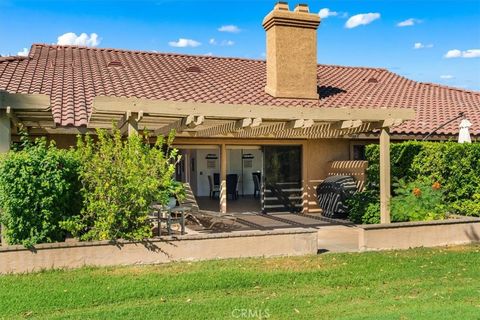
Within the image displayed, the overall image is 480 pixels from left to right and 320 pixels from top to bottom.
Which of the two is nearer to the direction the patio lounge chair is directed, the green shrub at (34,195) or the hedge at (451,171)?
the hedge

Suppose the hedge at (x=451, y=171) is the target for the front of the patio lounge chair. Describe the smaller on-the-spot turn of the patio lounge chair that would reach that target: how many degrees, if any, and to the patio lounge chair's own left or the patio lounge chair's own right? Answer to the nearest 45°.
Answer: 0° — it already faces it

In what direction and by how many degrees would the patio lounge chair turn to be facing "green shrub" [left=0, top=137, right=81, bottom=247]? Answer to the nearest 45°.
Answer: approximately 135° to its right

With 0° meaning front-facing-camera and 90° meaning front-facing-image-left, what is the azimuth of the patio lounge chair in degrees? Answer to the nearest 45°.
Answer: approximately 270°

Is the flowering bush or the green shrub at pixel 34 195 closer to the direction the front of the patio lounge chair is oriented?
the flowering bush

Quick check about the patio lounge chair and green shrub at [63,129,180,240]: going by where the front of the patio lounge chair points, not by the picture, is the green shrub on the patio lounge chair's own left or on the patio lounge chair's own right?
on the patio lounge chair's own right

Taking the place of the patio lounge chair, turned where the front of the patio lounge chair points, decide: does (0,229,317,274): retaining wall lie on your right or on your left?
on your right

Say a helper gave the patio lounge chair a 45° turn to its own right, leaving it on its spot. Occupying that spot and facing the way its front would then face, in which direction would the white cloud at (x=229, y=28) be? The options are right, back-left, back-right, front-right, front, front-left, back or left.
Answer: back-left
